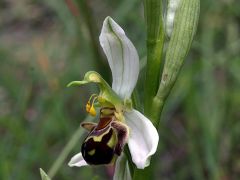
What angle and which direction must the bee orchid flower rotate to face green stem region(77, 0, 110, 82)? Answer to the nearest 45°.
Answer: approximately 135° to its right

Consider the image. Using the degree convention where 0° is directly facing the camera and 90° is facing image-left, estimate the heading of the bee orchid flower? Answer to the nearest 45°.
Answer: approximately 45°
